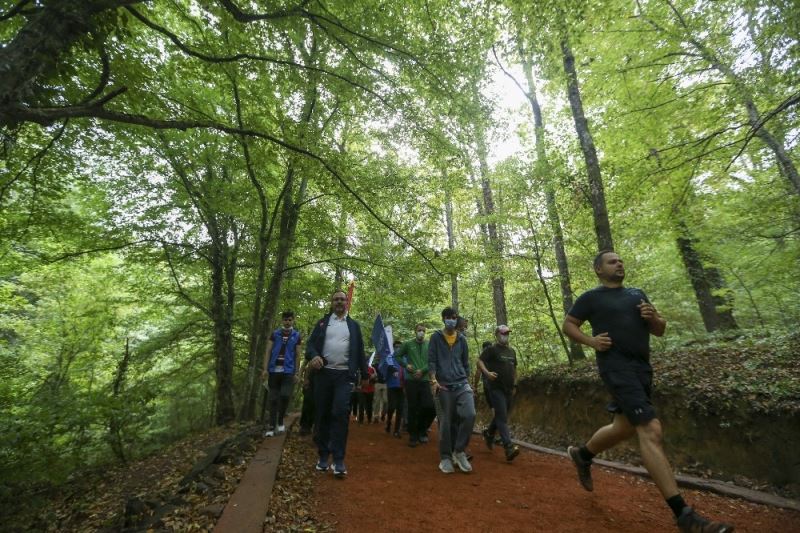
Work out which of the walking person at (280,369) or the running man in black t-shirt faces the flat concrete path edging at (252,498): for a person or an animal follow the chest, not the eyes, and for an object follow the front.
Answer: the walking person

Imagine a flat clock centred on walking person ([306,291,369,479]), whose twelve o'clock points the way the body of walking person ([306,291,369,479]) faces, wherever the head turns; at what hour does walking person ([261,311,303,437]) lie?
walking person ([261,311,303,437]) is roughly at 5 o'clock from walking person ([306,291,369,479]).

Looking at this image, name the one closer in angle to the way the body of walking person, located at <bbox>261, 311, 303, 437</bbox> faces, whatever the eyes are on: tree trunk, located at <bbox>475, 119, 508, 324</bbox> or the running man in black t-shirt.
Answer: the running man in black t-shirt

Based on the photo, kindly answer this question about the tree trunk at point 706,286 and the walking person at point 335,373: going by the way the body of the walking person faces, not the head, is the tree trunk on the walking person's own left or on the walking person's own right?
on the walking person's own left

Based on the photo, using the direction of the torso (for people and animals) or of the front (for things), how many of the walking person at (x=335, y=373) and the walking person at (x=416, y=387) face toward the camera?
2

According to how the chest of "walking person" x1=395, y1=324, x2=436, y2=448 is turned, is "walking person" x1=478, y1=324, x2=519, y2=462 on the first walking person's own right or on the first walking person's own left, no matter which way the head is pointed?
on the first walking person's own left

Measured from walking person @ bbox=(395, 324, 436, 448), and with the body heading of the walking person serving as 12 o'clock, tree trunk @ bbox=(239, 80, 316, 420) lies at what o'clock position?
The tree trunk is roughly at 4 o'clock from the walking person.
